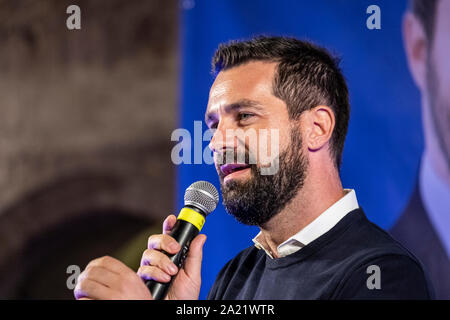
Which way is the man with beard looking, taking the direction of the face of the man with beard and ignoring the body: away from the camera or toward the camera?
toward the camera

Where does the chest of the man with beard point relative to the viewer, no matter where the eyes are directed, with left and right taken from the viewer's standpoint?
facing the viewer and to the left of the viewer
